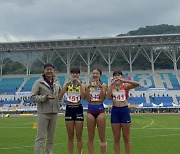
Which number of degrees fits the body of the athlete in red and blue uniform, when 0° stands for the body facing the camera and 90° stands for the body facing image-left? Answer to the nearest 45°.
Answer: approximately 0°
